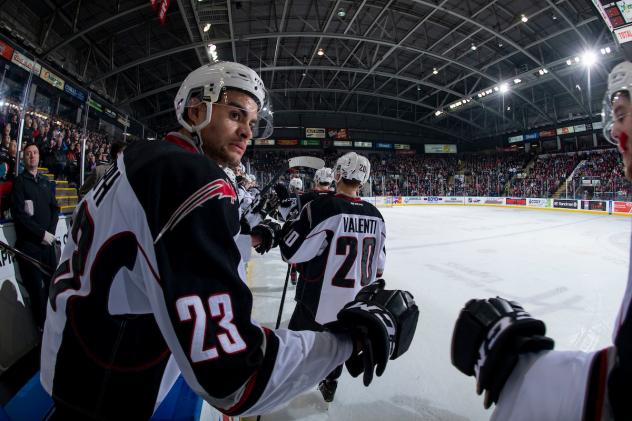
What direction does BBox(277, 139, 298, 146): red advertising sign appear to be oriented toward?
toward the camera

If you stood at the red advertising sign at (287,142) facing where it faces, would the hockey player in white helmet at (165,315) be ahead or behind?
ahead

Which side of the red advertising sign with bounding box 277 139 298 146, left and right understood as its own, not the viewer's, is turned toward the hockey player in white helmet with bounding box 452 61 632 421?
front

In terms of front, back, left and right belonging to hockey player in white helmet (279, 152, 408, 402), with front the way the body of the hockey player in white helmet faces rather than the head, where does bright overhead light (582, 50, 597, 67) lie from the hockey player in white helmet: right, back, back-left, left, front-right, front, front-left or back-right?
right

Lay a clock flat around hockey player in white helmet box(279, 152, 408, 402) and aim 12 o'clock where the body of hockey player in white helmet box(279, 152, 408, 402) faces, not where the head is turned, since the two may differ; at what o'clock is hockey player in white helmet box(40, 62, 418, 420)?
hockey player in white helmet box(40, 62, 418, 420) is roughly at 8 o'clock from hockey player in white helmet box(279, 152, 408, 402).

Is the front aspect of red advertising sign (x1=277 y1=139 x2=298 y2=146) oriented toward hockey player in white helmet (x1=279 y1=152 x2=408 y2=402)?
yes

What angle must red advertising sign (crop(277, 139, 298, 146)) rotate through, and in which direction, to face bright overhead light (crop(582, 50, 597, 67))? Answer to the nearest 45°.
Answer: approximately 45° to its left

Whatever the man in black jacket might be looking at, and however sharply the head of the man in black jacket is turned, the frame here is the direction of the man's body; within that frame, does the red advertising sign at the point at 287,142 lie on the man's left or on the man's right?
on the man's left

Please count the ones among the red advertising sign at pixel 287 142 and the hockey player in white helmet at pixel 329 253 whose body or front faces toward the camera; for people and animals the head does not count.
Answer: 1

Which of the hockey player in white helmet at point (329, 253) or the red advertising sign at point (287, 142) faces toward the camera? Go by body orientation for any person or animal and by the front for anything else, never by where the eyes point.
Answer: the red advertising sign

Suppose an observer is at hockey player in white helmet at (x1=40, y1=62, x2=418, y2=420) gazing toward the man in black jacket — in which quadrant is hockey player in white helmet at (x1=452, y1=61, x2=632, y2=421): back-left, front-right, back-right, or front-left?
back-right

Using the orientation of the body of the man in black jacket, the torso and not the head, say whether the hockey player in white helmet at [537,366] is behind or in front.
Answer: in front

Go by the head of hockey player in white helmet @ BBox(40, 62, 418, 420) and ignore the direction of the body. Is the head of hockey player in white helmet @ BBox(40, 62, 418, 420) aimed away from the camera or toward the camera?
toward the camera

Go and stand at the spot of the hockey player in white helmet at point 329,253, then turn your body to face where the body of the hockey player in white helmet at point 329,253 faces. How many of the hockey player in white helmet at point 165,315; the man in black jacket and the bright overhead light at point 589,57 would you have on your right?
1

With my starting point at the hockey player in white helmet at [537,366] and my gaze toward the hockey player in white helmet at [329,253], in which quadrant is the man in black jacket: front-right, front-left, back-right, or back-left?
front-left

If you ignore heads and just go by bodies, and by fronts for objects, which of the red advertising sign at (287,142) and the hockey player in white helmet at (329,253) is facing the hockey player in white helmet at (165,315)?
the red advertising sign

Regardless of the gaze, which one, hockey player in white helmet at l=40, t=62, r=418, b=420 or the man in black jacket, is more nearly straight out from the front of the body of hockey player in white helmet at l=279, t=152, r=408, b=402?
the man in black jacket
